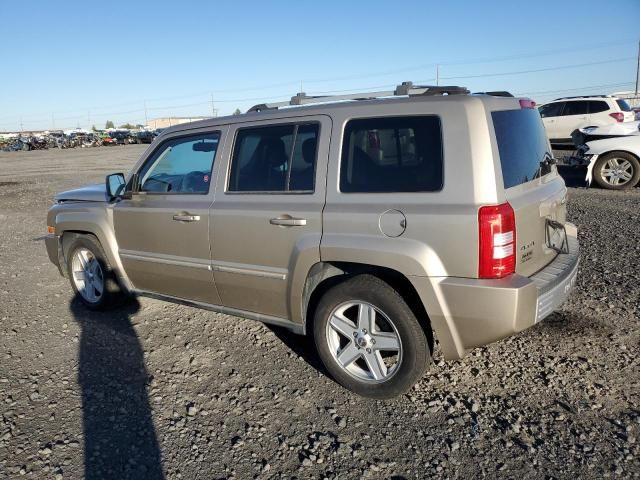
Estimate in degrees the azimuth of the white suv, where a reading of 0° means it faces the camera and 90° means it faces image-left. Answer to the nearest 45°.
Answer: approximately 135°

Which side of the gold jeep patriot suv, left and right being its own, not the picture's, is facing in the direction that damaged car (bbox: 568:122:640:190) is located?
right

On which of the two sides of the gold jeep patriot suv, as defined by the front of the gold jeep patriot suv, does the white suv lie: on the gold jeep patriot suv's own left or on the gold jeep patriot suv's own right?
on the gold jeep patriot suv's own right

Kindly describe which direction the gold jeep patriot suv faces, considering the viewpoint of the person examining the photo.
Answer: facing away from the viewer and to the left of the viewer

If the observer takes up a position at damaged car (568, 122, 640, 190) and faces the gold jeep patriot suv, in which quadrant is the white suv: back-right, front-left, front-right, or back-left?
back-right

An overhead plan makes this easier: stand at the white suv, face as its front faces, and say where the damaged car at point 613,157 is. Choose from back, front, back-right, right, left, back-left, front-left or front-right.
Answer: back-left

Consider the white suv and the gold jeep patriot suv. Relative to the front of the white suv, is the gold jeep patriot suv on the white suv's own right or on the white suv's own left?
on the white suv's own left
